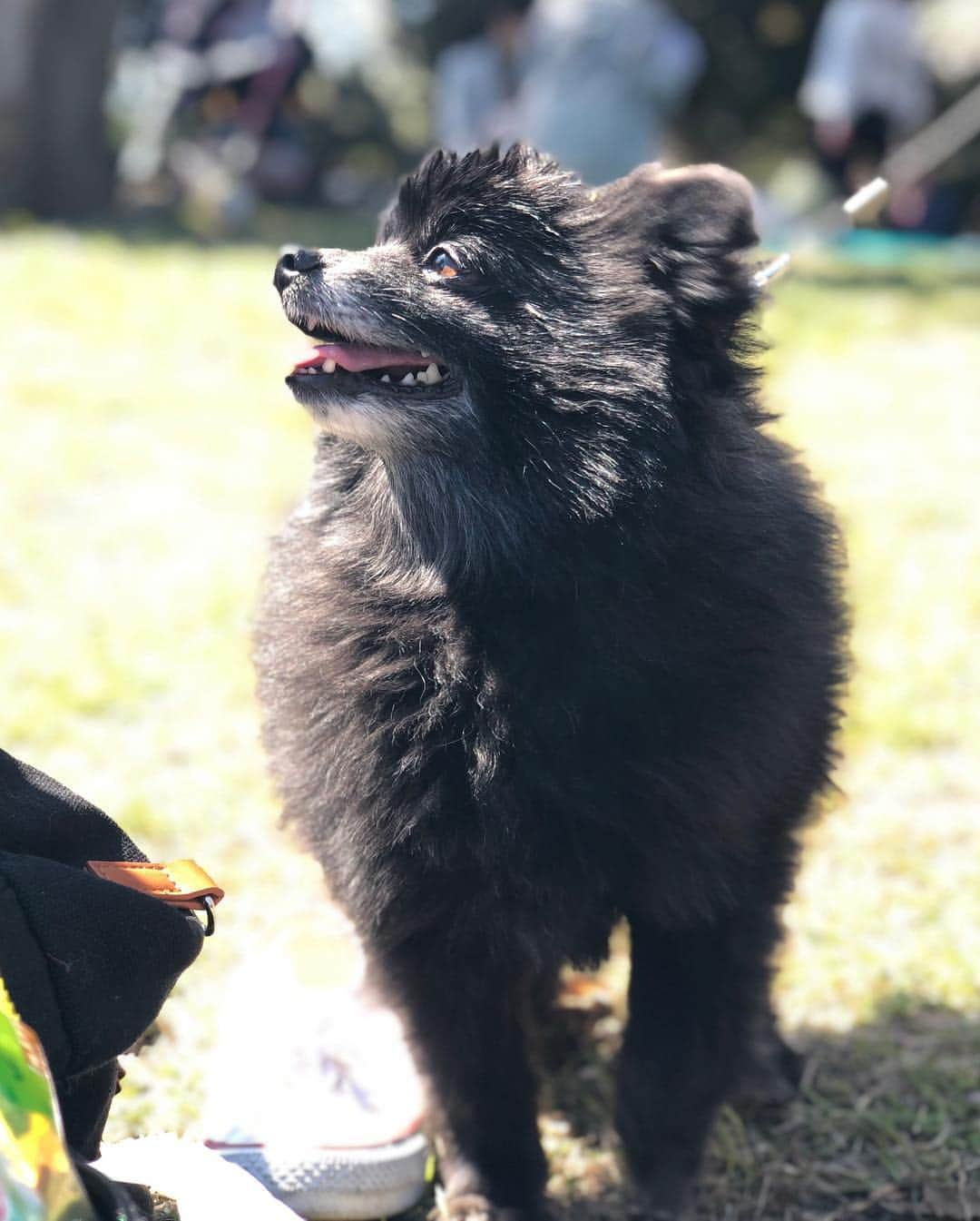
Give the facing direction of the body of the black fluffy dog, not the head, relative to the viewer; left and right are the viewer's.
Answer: facing the viewer

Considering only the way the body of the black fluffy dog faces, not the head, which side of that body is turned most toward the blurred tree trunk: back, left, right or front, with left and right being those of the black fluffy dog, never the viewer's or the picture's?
back

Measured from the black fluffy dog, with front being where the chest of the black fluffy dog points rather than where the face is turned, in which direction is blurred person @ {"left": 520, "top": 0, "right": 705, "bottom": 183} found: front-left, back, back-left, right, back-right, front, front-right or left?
back

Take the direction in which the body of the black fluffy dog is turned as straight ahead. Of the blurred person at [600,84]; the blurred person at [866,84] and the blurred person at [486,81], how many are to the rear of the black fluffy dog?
3

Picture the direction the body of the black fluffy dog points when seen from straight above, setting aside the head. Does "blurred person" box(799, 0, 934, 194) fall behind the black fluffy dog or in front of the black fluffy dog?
behind

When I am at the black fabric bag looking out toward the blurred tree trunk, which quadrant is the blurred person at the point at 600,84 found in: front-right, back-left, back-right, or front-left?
front-right

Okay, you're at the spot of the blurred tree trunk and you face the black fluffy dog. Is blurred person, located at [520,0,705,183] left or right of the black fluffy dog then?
left

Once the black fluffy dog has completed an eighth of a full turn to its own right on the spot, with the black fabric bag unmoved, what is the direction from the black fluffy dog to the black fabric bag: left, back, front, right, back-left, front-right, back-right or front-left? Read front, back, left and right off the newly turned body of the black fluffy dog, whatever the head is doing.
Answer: front

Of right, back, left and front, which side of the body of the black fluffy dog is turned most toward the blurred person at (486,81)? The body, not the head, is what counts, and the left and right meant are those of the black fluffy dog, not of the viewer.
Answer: back
